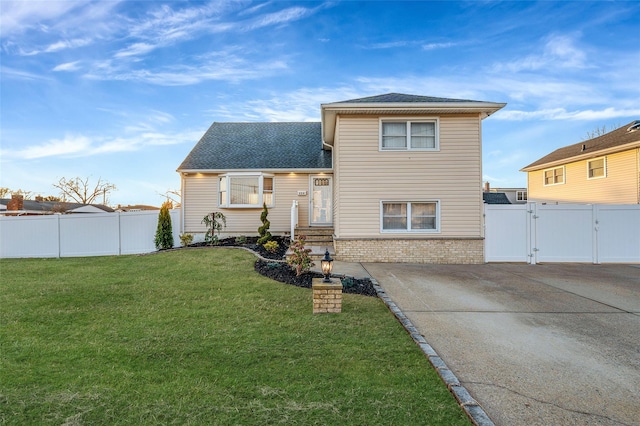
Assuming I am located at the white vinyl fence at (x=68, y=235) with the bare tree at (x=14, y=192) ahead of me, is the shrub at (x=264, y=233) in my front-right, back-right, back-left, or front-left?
back-right

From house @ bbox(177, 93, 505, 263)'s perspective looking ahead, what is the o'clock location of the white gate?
The white gate is roughly at 9 o'clock from the house.

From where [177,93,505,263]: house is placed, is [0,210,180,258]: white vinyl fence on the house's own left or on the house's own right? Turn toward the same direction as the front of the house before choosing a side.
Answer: on the house's own right

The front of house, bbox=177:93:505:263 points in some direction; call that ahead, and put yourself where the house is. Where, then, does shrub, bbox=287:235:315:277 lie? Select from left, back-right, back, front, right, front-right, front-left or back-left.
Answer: front-right

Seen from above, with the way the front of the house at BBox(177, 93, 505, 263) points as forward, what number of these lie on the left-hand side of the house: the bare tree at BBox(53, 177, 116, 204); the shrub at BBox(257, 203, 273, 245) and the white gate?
1

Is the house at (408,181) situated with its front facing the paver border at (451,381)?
yes

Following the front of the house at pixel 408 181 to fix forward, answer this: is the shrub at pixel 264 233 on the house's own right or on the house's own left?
on the house's own right

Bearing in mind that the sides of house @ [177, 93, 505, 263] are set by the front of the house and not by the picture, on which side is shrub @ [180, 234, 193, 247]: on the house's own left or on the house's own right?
on the house's own right

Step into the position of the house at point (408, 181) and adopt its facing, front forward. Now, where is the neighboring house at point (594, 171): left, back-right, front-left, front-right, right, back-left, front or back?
back-left

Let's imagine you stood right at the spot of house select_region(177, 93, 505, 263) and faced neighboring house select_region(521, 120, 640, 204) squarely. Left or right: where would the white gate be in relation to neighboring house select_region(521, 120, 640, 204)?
right

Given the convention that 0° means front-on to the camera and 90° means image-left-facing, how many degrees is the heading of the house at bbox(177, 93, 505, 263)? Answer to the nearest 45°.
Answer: approximately 0°

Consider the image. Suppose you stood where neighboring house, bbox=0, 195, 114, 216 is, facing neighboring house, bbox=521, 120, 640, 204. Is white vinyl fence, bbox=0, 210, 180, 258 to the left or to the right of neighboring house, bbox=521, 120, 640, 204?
right
